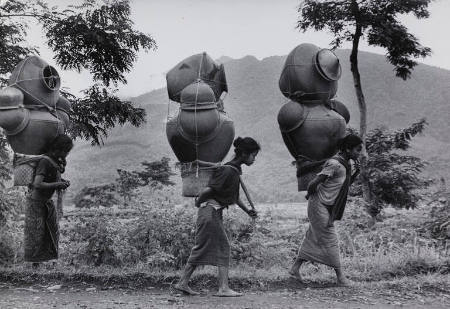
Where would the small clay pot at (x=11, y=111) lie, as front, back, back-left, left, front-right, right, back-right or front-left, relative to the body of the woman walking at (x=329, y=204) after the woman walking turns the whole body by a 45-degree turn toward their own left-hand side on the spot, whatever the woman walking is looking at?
back-left

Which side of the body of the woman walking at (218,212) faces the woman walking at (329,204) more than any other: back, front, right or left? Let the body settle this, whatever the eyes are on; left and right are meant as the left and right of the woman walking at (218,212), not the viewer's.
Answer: front

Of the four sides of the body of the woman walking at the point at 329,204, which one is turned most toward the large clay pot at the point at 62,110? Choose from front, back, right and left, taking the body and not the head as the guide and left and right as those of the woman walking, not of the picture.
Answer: back

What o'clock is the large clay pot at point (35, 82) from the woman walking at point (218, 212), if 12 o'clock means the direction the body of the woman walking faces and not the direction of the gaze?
The large clay pot is roughly at 7 o'clock from the woman walking.

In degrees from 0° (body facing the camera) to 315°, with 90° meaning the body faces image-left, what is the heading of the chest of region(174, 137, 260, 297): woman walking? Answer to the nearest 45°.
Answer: approximately 270°

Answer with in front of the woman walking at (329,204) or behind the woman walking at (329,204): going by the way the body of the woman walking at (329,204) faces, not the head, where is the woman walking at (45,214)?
behind

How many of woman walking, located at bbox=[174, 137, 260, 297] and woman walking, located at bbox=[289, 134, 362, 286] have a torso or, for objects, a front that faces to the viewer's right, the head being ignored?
2

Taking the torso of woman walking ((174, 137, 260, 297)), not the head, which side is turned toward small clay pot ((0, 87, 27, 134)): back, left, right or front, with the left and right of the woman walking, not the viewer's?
back

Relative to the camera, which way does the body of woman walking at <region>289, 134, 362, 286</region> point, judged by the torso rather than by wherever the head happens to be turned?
to the viewer's right

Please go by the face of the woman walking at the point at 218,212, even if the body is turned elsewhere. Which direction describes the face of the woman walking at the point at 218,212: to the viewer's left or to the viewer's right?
to the viewer's right
